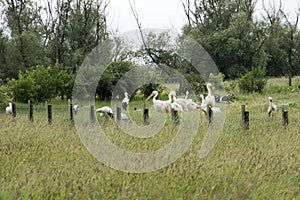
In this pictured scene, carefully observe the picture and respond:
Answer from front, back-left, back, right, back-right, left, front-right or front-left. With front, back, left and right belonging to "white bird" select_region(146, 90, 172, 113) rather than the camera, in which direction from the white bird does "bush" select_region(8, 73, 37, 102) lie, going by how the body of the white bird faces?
front-right

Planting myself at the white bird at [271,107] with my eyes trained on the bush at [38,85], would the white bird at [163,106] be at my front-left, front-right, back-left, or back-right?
front-left

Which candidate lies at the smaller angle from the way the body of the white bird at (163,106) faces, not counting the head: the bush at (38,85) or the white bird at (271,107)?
the bush

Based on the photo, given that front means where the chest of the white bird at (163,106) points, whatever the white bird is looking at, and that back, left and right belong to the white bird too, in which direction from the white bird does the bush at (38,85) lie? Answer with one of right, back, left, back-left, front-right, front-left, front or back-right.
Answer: front-right

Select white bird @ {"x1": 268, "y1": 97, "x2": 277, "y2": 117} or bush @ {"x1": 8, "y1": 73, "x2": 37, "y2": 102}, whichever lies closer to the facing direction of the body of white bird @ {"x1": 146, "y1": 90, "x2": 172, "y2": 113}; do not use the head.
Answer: the bush

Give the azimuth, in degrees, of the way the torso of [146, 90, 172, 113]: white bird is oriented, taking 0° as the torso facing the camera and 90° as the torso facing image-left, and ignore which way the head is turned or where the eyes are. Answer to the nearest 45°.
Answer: approximately 90°

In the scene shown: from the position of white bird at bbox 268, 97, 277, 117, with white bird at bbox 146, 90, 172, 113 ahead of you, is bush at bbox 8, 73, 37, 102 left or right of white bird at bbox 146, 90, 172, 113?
right

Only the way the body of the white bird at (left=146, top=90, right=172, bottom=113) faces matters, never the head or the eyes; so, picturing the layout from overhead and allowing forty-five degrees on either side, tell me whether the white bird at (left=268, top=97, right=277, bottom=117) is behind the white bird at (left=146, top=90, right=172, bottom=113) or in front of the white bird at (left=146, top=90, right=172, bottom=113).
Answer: behind
